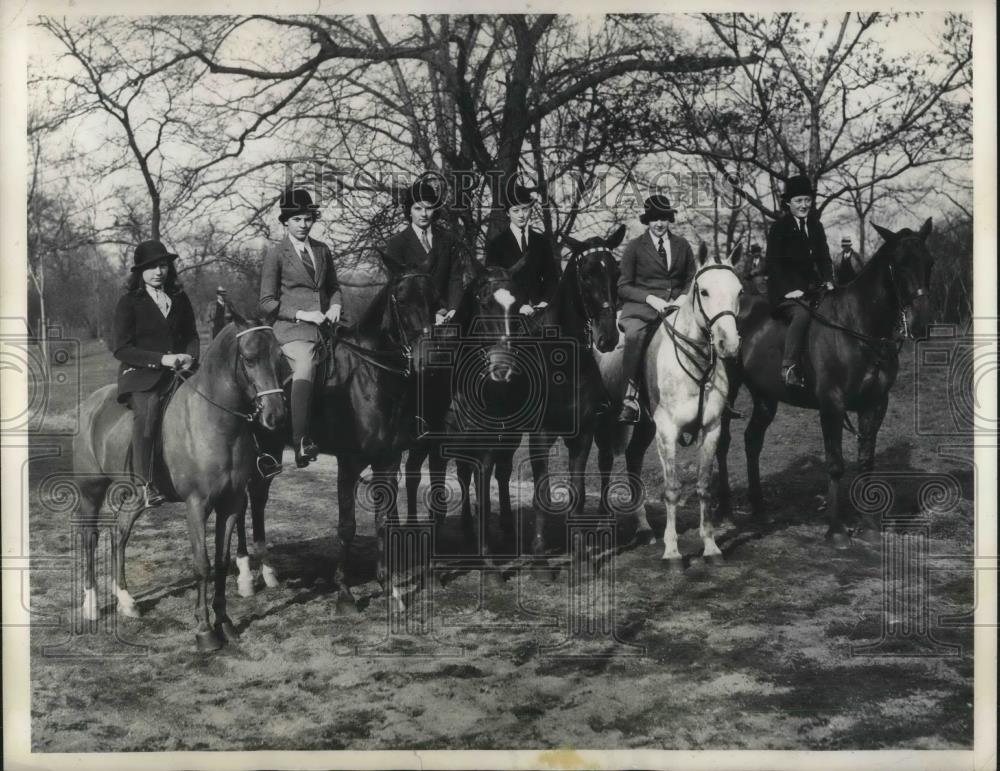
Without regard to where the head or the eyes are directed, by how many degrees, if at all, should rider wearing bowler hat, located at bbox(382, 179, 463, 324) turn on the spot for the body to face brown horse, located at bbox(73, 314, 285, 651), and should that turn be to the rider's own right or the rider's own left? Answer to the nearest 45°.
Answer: approximately 45° to the rider's own right

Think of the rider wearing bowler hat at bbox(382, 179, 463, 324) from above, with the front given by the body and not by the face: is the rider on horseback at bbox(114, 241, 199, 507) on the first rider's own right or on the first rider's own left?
on the first rider's own right

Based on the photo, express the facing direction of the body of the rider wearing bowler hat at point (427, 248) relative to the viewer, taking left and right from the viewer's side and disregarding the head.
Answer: facing the viewer

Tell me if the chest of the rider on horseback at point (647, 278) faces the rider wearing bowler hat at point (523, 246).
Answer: no

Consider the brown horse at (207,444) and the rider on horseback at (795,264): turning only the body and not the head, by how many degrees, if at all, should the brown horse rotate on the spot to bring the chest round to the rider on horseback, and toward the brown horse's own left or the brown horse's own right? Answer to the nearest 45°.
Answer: approximately 45° to the brown horse's own left

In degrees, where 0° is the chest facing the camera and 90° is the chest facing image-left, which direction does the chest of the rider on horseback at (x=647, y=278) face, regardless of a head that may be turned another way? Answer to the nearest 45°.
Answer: approximately 315°

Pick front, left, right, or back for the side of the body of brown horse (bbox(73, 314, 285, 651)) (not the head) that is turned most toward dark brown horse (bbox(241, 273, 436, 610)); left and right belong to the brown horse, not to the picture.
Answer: left

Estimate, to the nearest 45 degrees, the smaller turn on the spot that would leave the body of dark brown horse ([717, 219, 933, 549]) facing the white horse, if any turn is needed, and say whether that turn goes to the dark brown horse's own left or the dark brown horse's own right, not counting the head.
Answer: approximately 90° to the dark brown horse's own right

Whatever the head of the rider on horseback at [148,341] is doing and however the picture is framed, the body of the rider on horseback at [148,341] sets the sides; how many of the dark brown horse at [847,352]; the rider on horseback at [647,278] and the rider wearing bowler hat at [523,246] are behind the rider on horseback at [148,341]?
0

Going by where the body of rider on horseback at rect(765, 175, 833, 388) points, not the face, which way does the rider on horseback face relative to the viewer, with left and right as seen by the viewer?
facing the viewer and to the right of the viewer

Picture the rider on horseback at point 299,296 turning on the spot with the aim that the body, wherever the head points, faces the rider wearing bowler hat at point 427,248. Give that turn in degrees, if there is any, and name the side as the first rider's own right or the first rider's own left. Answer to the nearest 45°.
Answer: approximately 45° to the first rider's own left

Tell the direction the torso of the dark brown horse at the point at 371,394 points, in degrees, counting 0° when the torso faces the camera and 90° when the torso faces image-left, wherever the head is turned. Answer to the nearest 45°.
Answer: approximately 315°

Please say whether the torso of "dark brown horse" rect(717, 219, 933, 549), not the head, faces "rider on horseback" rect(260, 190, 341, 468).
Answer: no

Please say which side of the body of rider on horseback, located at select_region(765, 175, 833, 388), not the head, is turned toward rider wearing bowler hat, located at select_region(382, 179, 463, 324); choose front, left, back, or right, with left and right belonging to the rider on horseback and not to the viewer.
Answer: right

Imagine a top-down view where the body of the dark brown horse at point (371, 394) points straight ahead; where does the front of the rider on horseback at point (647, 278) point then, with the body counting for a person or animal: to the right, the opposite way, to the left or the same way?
the same way

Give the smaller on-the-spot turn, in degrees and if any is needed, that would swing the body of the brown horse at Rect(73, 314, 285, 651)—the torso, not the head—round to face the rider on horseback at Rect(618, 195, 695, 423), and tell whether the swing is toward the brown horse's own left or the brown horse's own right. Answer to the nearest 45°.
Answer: approximately 45° to the brown horse's own left

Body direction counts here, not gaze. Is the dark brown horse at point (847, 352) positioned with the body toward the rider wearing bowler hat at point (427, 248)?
no

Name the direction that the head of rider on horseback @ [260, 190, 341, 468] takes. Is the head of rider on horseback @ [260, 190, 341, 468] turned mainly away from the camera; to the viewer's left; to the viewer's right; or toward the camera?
toward the camera
